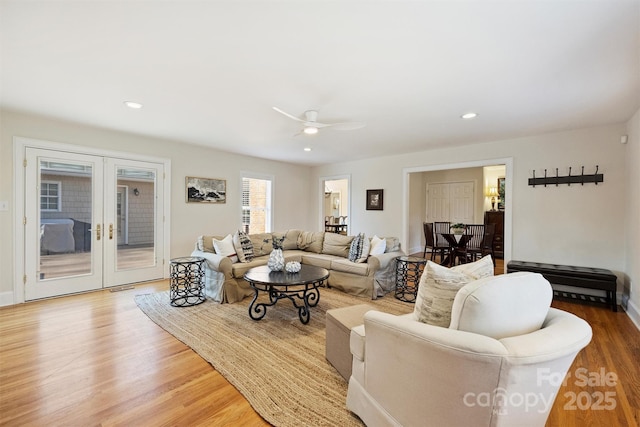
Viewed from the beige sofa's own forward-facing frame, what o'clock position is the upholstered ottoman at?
The upholstered ottoman is roughly at 12 o'clock from the beige sofa.

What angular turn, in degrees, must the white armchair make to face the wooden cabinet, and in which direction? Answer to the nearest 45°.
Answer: approximately 45° to its right

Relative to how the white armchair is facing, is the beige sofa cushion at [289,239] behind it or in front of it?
in front

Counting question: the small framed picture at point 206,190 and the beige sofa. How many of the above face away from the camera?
0

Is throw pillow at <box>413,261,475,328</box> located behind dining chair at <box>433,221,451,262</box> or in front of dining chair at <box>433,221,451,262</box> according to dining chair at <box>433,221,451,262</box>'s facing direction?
behind

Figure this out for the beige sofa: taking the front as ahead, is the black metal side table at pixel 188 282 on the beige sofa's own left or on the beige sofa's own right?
on the beige sofa's own right

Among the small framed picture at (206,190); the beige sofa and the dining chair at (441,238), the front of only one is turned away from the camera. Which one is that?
the dining chair

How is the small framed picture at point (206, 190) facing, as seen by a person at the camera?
facing the viewer and to the right of the viewer

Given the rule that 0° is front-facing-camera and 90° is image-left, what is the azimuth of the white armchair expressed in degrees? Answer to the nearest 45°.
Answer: approximately 135°

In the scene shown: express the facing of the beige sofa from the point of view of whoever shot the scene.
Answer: facing the viewer

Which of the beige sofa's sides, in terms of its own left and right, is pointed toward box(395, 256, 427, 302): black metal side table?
left

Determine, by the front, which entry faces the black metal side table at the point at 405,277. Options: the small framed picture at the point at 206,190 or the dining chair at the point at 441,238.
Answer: the small framed picture
